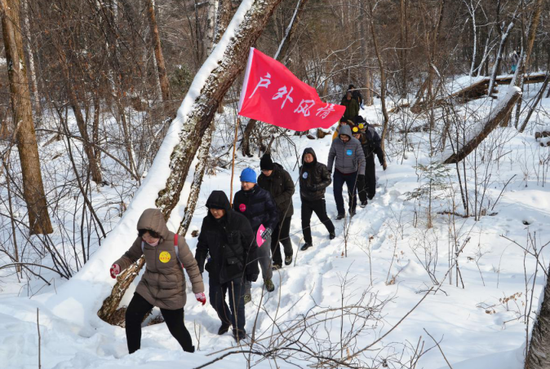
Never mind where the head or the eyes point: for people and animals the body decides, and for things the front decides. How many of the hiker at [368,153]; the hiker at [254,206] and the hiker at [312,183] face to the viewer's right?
0

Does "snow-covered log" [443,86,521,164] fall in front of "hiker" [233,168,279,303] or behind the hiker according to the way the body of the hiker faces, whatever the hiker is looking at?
behind

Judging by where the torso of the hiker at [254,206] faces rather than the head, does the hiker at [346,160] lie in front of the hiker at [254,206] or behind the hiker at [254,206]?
behind

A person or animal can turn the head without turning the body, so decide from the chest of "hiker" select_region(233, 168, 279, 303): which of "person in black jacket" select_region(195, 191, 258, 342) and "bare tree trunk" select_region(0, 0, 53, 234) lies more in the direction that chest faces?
the person in black jacket

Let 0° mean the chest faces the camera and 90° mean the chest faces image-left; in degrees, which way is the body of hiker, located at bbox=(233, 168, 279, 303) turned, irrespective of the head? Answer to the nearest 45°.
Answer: approximately 45°

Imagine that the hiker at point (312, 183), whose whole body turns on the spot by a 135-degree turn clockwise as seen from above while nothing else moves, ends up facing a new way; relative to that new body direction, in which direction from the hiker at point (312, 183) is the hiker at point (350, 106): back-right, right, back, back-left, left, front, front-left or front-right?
front

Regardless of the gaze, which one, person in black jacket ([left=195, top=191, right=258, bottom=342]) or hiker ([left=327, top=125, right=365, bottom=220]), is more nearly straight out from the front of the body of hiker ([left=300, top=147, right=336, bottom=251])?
the person in black jacket

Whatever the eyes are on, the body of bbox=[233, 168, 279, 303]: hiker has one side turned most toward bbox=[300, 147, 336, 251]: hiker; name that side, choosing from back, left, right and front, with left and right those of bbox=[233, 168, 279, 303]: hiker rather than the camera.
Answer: back

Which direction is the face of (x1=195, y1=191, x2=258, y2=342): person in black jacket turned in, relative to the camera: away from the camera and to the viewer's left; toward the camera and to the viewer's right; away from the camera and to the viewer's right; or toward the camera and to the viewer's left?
toward the camera and to the viewer's left

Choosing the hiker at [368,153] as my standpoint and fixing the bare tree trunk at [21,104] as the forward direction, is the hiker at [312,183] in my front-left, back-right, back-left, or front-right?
front-left

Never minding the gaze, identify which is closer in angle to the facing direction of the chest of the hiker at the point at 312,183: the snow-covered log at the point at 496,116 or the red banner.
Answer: the red banner

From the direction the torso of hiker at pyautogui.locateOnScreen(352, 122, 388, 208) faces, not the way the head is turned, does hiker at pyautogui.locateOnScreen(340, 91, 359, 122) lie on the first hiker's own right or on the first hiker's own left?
on the first hiker's own right

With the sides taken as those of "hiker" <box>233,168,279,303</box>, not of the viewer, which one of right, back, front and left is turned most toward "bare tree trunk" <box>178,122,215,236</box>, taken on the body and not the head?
right

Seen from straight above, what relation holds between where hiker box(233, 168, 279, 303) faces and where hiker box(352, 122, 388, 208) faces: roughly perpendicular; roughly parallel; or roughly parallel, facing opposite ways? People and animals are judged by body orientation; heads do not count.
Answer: roughly parallel

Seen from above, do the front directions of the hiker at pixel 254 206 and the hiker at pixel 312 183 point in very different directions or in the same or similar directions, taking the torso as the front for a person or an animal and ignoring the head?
same or similar directions

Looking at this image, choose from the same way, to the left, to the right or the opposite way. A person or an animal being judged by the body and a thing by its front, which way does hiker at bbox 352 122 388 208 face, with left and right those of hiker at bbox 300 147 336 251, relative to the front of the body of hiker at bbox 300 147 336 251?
the same way

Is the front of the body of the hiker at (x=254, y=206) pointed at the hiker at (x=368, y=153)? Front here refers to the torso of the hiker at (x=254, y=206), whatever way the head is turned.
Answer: no
